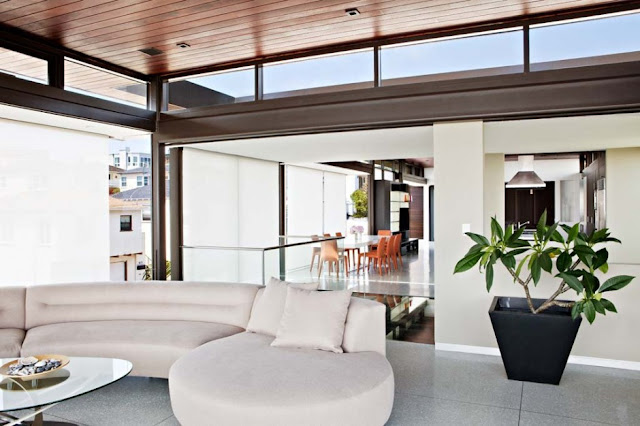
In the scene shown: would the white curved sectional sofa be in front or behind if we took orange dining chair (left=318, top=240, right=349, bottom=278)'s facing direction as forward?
behind

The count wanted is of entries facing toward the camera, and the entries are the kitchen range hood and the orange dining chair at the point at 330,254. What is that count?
1

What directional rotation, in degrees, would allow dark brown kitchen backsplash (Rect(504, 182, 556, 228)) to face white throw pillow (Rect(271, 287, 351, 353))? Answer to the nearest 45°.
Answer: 0° — it already faces it

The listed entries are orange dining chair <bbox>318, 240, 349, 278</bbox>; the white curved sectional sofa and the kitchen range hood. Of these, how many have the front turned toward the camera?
2

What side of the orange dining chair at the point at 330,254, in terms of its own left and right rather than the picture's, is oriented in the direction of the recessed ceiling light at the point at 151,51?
back

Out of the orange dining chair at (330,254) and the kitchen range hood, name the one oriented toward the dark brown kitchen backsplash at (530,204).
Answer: the orange dining chair

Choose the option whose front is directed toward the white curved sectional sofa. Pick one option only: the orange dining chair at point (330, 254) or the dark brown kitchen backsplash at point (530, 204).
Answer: the dark brown kitchen backsplash

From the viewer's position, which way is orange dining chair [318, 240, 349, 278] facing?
facing away from the viewer and to the right of the viewer

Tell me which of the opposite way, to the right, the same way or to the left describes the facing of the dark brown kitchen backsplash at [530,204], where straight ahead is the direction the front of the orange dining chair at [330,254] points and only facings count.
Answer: the opposite way

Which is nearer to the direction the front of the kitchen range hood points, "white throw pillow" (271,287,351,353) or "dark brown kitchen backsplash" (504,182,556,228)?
the white throw pillow

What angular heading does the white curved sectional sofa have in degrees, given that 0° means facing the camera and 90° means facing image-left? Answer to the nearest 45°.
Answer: approximately 0°

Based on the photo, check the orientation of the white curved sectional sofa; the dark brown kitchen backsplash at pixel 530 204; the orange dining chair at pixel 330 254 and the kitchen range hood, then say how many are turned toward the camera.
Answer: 3
